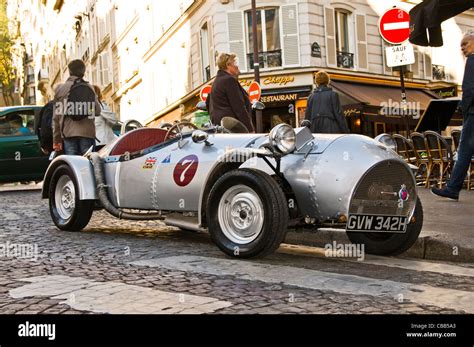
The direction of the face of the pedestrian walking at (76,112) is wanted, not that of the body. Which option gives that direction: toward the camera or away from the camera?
away from the camera

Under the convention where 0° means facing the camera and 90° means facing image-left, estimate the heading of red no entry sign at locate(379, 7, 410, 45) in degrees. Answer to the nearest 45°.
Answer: approximately 0°

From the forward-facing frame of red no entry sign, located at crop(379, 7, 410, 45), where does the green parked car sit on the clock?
The green parked car is roughly at 3 o'clock from the red no entry sign.

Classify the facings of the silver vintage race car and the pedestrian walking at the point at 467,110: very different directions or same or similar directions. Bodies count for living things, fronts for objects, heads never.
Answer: very different directions

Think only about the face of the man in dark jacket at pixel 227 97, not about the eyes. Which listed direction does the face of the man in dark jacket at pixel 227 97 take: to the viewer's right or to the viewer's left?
to the viewer's right

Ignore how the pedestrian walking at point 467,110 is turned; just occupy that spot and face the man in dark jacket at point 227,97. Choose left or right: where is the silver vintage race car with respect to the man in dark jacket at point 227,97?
left

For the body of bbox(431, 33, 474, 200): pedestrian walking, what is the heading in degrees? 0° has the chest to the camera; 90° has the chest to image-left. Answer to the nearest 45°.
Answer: approximately 90°
